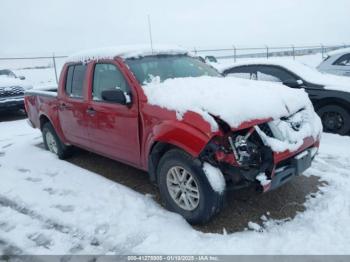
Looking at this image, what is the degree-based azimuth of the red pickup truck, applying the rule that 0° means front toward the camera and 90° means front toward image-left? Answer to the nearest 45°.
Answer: approximately 315°

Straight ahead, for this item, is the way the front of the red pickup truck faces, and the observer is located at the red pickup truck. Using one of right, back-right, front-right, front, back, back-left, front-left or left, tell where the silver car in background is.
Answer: left
